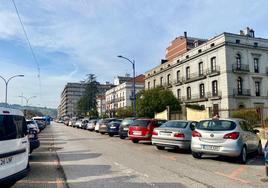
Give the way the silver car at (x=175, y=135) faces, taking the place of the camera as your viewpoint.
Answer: facing away from the viewer and to the right of the viewer

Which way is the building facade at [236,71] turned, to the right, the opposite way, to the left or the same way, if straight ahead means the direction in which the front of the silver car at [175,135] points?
the opposite way

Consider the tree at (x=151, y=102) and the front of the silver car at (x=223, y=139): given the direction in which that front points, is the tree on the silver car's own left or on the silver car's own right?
on the silver car's own left

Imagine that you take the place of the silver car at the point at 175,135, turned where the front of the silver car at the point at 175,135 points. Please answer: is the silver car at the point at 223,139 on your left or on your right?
on your right

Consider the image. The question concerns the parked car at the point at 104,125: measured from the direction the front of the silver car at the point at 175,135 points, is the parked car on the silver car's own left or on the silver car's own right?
on the silver car's own left

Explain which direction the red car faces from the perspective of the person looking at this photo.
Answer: facing away from the viewer and to the right of the viewer

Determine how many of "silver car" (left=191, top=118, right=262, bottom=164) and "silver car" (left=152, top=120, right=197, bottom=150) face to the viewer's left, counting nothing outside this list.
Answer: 0

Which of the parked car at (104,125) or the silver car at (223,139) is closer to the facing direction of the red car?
the parked car

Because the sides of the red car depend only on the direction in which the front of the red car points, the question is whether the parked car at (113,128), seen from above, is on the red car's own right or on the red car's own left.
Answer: on the red car's own left

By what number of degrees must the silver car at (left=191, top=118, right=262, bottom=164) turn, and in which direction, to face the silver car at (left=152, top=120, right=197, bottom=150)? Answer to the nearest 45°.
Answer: approximately 90° to its left

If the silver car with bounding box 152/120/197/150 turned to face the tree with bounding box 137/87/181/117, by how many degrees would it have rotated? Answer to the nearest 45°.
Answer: approximately 45° to its left
